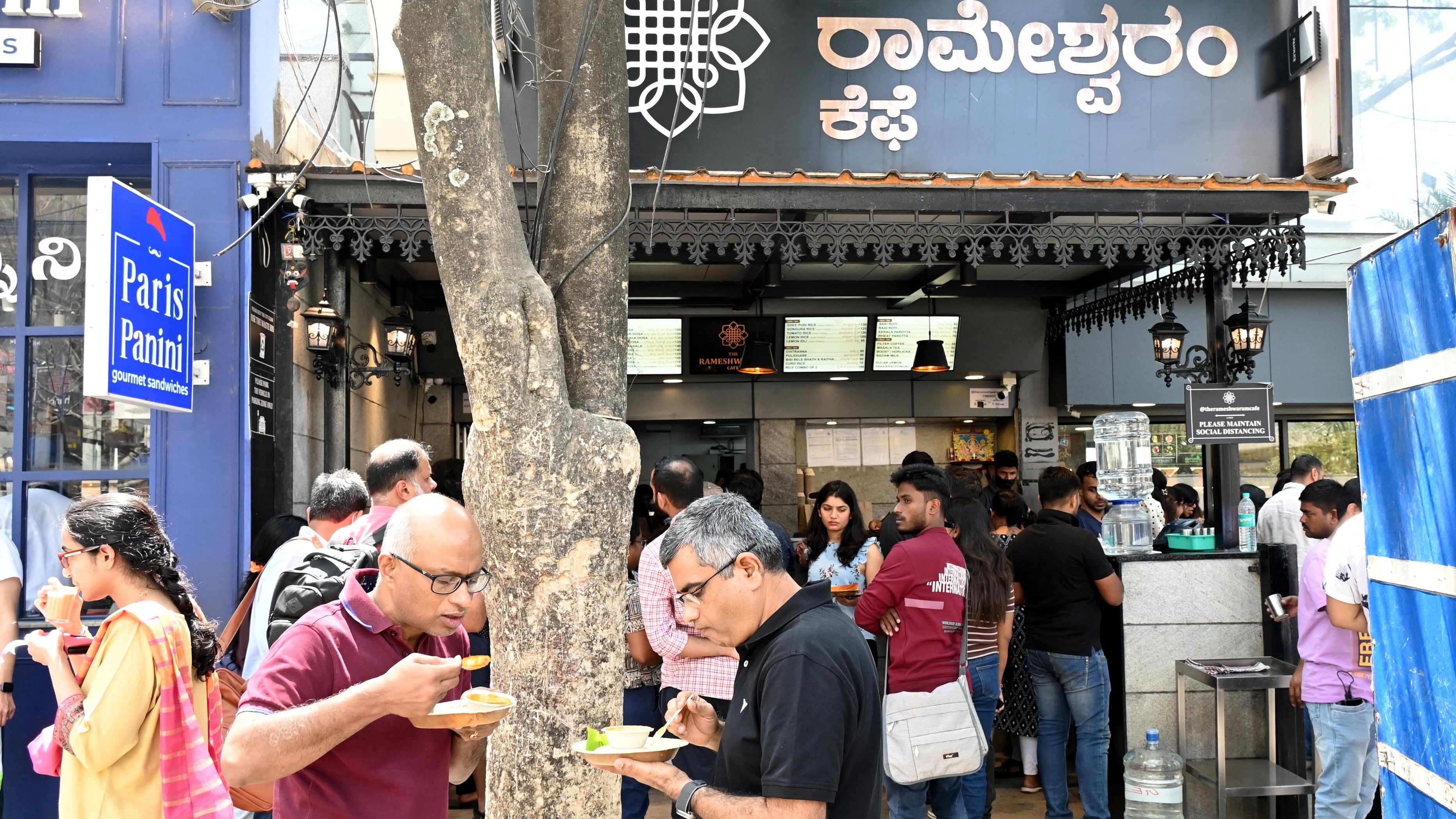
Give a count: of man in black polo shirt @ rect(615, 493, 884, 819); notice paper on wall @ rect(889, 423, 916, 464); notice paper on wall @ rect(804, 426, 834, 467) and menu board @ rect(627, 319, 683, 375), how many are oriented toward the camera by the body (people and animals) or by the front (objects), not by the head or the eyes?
3

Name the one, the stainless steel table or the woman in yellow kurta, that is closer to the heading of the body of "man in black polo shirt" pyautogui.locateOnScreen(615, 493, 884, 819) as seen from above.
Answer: the woman in yellow kurta

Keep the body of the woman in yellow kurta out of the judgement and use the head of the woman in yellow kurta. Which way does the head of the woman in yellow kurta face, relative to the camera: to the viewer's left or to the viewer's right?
to the viewer's left

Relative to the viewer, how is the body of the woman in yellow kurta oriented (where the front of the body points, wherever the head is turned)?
to the viewer's left

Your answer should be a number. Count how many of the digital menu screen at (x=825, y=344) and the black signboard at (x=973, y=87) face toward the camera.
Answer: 2

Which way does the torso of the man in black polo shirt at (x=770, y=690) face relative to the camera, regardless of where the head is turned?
to the viewer's left

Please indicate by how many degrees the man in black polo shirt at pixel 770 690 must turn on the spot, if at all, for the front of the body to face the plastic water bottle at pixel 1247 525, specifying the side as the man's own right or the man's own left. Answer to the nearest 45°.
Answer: approximately 135° to the man's own right

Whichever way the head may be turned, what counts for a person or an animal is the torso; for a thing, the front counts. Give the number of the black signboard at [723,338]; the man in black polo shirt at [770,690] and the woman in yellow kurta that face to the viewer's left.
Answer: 2

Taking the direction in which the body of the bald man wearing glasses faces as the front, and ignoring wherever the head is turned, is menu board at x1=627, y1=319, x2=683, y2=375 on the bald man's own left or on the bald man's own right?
on the bald man's own left

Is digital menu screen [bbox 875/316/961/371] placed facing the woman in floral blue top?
yes

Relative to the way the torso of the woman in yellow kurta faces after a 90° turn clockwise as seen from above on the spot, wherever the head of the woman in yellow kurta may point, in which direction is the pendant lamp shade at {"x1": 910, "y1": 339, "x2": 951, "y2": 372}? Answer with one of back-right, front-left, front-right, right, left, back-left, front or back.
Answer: front-right

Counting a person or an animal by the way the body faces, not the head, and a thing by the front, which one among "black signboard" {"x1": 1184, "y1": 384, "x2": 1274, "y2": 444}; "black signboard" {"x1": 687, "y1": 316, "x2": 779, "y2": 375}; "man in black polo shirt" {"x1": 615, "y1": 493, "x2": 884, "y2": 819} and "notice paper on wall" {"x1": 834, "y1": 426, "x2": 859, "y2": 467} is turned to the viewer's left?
the man in black polo shirt

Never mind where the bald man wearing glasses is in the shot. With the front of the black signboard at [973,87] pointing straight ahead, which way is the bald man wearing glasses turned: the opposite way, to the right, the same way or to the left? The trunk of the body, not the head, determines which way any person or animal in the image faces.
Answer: to the left

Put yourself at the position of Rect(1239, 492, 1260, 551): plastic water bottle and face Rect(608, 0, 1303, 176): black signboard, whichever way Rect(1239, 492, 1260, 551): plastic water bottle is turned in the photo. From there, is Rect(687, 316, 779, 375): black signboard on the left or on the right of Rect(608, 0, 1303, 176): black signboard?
right

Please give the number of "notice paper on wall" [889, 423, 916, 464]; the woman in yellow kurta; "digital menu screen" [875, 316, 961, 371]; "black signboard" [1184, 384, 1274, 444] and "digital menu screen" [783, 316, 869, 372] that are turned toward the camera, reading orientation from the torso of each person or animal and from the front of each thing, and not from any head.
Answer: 4
